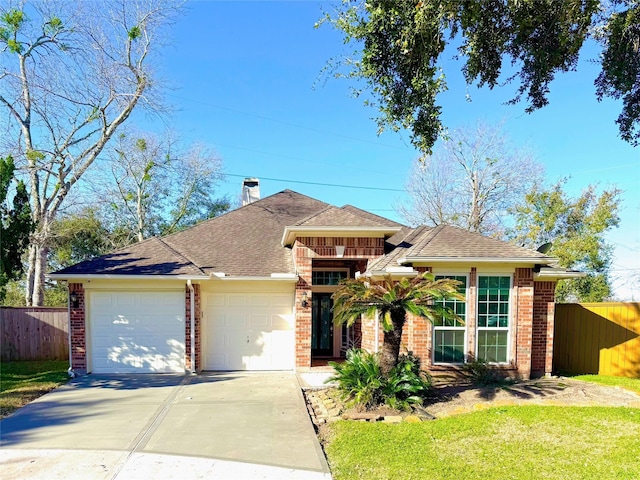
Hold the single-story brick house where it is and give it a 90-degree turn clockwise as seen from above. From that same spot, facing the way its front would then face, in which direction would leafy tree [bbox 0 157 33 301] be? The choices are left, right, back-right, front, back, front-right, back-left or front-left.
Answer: front

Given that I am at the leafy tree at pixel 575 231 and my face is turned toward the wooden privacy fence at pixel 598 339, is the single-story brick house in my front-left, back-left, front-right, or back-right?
front-right

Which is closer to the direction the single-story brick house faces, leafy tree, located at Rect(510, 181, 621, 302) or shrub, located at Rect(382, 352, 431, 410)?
the shrub

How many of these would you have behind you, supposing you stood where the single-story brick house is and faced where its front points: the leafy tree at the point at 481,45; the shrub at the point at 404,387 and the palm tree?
0

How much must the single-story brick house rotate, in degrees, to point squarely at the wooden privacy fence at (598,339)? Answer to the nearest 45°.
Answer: approximately 90° to its left

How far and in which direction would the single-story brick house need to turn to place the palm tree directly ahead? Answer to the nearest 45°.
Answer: approximately 45° to its left

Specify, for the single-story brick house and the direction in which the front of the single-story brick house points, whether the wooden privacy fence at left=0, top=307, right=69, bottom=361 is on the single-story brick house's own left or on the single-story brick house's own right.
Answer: on the single-story brick house's own right

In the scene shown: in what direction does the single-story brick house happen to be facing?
toward the camera

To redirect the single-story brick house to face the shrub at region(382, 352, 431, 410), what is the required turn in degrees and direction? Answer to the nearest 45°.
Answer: approximately 45° to its left

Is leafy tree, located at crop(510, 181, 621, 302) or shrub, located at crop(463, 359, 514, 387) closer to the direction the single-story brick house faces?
the shrub

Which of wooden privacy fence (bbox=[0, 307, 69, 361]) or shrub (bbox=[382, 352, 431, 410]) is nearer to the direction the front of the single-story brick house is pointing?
the shrub
